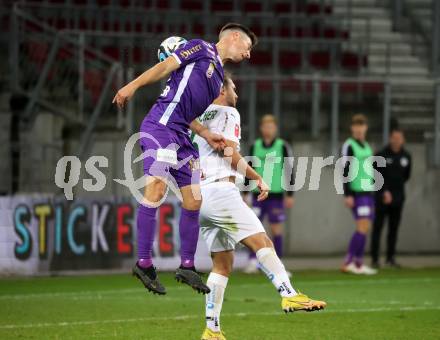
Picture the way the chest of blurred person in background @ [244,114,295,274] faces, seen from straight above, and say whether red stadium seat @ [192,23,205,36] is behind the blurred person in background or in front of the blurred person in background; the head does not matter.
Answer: behind

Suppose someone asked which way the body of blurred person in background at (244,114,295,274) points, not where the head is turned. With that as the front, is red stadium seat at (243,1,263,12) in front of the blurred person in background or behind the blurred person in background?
behind

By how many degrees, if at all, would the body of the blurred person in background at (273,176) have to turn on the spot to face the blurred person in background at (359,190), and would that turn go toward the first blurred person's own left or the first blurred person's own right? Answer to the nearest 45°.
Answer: approximately 90° to the first blurred person's own left

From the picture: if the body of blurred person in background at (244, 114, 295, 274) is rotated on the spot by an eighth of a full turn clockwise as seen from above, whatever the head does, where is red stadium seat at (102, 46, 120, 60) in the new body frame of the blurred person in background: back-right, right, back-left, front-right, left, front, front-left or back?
right

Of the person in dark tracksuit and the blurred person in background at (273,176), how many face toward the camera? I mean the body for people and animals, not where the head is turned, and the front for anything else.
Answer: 2

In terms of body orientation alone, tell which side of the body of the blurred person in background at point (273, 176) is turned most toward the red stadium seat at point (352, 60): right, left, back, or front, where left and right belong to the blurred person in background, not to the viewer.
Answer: back

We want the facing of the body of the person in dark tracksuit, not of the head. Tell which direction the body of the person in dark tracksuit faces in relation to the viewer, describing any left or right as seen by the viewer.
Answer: facing the viewer

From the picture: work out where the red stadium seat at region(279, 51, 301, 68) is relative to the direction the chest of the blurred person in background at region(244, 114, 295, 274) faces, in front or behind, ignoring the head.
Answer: behind

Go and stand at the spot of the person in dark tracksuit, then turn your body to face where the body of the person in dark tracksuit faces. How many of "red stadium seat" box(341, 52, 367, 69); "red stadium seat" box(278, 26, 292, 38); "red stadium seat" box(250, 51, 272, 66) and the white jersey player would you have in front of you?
1

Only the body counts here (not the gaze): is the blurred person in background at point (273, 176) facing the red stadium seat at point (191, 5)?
no

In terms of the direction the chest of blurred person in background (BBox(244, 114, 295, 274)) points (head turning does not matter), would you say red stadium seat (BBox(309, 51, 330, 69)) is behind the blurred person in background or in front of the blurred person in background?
behind

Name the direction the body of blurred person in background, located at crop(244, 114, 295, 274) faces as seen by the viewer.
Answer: toward the camera

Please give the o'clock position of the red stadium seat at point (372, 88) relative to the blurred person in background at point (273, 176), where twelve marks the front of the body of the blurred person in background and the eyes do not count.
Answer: The red stadium seat is roughly at 7 o'clock from the blurred person in background.

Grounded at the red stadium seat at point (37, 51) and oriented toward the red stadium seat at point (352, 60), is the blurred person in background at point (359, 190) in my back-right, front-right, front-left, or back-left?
front-right

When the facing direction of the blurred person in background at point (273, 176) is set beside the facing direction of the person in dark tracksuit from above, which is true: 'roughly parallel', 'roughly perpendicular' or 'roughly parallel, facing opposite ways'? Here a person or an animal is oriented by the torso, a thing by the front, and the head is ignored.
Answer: roughly parallel

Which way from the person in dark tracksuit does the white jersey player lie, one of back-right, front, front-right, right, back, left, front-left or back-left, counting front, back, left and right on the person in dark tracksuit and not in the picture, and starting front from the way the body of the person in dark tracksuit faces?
front

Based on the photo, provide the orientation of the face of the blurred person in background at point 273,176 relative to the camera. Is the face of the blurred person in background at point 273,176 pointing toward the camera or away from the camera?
toward the camera

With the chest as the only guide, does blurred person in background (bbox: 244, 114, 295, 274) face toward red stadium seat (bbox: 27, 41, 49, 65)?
no
